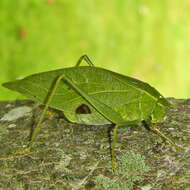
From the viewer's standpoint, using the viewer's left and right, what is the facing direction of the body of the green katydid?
facing to the right of the viewer
